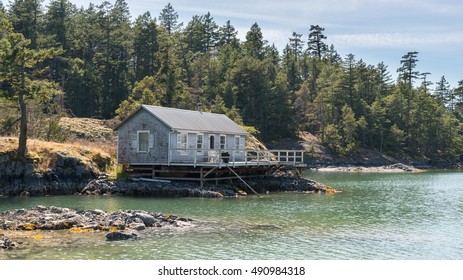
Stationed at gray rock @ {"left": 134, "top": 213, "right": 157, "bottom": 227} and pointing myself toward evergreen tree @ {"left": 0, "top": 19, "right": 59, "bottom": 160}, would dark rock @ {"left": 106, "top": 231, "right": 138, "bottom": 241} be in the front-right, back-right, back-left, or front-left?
back-left

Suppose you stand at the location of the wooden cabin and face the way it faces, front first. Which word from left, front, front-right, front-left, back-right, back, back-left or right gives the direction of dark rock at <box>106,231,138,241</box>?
front-right

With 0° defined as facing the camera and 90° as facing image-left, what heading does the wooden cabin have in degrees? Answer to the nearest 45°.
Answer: approximately 315°

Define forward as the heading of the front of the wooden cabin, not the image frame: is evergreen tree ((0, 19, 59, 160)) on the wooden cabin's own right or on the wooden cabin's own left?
on the wooden cabin's own right

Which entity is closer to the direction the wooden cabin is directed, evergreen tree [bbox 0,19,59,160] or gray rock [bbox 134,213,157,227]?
the gray rock

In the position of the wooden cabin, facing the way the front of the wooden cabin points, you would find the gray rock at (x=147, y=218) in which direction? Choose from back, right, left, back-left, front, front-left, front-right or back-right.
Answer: front-right

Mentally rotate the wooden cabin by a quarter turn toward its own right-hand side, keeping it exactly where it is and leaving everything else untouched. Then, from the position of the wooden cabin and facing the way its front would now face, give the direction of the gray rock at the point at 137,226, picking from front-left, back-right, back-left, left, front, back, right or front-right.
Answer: front-left
